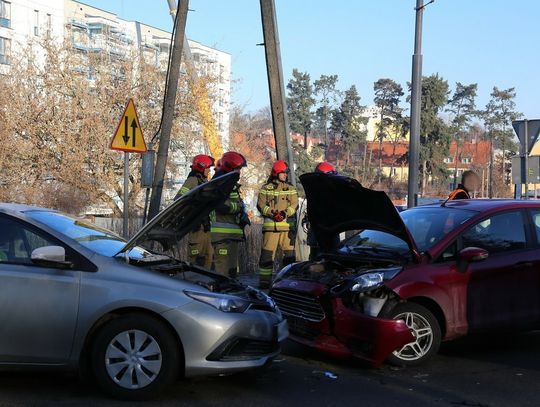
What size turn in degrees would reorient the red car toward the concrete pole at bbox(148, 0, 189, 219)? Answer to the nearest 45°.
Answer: approximately 90° to its right

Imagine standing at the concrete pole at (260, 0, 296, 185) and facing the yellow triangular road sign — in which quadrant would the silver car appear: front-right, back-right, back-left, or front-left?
front-left

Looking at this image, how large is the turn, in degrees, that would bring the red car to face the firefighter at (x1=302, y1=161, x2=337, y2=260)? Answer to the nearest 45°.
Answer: approximately 90° to its right

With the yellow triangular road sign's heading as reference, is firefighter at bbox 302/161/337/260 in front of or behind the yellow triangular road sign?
in front

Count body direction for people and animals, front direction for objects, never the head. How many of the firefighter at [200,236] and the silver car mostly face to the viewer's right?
2

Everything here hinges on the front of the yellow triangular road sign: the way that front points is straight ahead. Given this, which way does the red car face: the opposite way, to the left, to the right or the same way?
to the right

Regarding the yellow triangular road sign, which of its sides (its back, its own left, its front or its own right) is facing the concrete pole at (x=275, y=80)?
left

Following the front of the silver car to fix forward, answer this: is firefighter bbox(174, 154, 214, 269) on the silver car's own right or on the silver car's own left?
on the silver car's own left

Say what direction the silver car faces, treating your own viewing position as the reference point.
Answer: facing to the right of the viewer

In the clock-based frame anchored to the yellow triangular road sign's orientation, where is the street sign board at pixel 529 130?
The street sign board is roughly at 10 o'clock from the yellow triangular road sign.

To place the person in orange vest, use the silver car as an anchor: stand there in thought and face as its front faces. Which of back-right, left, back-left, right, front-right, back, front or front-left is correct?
front-left

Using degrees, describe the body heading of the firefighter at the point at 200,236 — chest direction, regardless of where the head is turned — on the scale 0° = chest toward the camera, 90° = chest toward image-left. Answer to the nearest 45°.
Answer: approximately 270°

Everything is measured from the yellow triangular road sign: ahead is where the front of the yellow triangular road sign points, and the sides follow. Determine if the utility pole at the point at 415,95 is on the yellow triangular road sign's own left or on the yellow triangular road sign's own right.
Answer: on the yellow triangular road sign's own left

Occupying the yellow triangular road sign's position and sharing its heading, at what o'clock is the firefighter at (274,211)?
The firefighter is roughly at 11 o'clock from the yellow triangular road sign.

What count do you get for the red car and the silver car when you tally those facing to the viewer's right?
1

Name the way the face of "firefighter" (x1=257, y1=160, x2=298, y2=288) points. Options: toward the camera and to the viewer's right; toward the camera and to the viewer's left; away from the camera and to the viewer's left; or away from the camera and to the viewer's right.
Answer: toward the camera and to the viewer's right

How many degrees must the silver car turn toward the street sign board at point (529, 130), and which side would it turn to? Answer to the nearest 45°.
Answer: approximately 45° to its left
